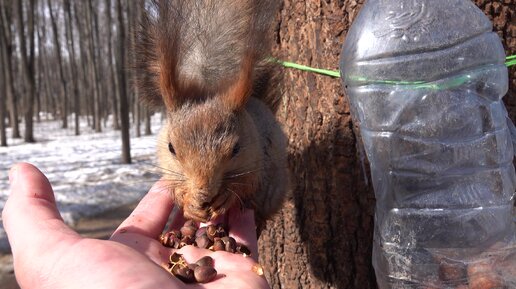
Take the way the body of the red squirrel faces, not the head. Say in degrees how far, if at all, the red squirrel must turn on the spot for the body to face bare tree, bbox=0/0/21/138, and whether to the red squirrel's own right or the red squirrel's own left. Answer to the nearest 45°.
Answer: approximately 135° to the red squirrel's own right

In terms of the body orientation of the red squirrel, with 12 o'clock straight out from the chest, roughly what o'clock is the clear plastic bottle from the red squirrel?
The clear plastic bottle is roughly at 10 o'clock from the red squirrel.

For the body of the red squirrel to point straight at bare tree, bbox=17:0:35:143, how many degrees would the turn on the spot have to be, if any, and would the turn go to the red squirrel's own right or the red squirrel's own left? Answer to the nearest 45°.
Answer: approximately 135° to the red squirrel's own right

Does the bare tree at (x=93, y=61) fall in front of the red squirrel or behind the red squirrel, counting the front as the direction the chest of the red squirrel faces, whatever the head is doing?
behind

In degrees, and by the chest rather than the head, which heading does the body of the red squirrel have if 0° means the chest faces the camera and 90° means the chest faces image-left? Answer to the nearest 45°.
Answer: approximately 0°

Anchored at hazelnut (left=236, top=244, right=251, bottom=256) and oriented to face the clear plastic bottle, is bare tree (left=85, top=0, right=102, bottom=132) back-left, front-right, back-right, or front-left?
back-left
